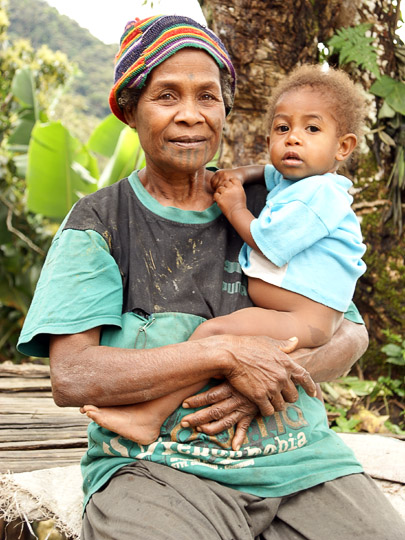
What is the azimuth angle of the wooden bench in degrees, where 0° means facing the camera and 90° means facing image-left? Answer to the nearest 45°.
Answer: approximately 0°

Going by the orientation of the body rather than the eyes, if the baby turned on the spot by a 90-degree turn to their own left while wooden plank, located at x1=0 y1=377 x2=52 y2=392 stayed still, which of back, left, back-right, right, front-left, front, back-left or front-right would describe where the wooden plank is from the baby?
back-right

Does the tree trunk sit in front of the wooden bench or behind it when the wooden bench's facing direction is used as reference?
behind

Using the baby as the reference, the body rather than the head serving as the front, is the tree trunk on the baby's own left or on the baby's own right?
on the baby's own right
